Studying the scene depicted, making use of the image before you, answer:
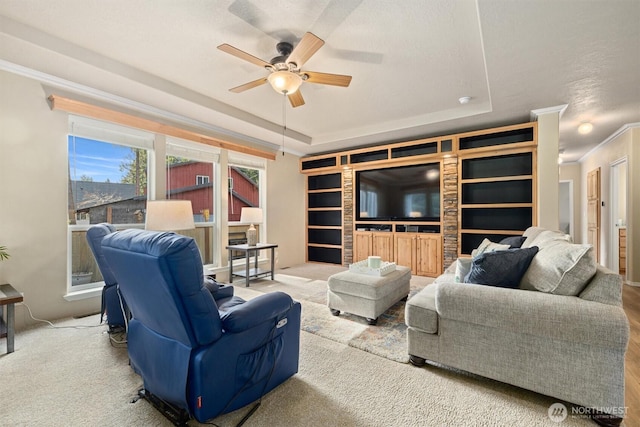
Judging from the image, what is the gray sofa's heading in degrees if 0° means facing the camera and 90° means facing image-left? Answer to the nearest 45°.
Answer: approximately 90°

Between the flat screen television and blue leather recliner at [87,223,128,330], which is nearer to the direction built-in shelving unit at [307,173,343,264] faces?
the blue leather recliner

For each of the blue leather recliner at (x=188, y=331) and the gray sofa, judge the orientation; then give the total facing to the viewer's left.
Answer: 1

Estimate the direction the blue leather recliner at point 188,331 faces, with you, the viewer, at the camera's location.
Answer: facing away from the viewer and to the right of the viewer

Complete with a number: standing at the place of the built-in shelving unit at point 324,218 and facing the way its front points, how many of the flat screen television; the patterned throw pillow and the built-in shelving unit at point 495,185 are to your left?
3

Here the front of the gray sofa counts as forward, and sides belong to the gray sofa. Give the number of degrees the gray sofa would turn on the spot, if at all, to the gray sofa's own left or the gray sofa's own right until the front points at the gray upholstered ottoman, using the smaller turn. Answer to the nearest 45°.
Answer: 0° — it already faces it

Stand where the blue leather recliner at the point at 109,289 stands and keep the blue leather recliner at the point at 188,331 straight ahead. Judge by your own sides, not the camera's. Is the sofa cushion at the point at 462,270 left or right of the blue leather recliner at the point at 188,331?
left

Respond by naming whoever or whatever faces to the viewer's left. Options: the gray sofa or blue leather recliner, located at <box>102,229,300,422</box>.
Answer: the gray sofa

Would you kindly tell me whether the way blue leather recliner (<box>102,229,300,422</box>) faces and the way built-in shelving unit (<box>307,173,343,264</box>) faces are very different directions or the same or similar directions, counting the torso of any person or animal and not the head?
very different directions

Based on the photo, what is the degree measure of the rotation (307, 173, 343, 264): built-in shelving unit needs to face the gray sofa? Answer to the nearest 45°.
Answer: approximately 45° to its left

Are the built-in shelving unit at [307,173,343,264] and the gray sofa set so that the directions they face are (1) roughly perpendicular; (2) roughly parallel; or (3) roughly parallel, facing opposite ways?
roughly perpendicular
